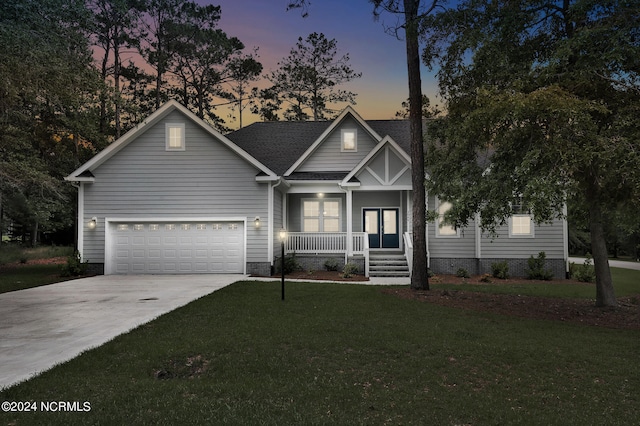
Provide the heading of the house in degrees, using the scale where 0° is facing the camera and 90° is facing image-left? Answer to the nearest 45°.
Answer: approximately 0°

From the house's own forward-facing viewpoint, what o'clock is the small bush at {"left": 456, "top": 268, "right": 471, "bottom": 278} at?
The small bush is roughly at 9 o'clock from the house.

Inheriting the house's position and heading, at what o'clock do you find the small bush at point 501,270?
The small bush is roughly at 9 o'clock from the house.

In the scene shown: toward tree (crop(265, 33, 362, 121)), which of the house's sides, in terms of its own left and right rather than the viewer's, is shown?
back

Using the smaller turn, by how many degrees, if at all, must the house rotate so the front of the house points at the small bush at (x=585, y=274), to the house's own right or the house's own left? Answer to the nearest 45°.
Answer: approximately 90° to the house's own left

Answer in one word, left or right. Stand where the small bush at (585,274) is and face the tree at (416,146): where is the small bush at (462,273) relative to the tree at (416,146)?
right

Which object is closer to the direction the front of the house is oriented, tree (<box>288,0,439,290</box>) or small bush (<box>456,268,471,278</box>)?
the tree

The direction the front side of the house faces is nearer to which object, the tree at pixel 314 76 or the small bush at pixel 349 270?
the small bush

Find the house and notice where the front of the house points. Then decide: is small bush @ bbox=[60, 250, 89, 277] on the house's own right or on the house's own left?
on the house's own right

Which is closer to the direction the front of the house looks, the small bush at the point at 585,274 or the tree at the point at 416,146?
the tree

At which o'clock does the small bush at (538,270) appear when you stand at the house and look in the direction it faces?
The small bush is roughly at 9 o'clock from the house.
